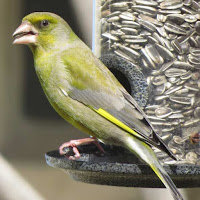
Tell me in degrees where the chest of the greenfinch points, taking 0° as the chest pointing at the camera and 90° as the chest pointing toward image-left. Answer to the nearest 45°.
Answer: approximately 90°
